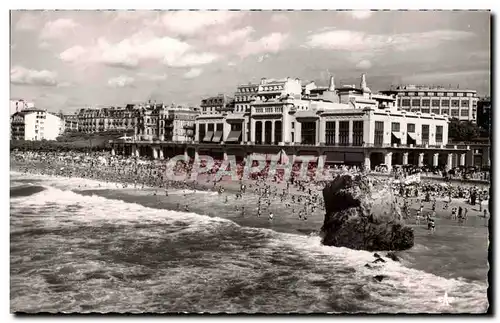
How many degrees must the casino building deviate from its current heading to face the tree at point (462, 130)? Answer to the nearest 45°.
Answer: approximately 90° to its left

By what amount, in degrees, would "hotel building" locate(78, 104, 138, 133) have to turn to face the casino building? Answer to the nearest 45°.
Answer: approximately 90° to its left

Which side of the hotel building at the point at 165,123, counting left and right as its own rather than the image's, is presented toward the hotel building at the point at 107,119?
right

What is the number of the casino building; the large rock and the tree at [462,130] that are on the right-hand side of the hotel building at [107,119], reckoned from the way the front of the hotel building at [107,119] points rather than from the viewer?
0

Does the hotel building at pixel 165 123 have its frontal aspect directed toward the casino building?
no

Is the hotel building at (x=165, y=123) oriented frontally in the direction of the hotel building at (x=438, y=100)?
no

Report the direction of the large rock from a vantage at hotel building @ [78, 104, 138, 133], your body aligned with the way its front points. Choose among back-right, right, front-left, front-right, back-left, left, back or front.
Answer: front-left

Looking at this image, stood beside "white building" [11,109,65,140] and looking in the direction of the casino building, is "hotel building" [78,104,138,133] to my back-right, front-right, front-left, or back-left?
front-left

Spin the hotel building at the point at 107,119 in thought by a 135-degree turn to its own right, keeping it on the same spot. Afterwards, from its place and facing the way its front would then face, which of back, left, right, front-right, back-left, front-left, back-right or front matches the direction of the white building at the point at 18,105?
left

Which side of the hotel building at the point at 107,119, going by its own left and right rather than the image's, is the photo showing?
front

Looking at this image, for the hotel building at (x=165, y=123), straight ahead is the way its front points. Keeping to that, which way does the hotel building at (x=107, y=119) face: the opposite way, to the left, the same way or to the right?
the same way

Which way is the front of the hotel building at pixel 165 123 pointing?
toward the camera

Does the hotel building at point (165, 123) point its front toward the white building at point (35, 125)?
no

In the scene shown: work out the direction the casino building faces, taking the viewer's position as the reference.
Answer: facing the viewer and to the left of the viewer

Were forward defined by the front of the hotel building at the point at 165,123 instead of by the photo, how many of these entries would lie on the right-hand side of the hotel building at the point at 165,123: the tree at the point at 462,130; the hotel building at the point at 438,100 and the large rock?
0

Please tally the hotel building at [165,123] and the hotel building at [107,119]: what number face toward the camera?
2

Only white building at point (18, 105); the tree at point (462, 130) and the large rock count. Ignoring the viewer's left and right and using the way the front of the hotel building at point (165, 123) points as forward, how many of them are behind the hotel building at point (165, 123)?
0
